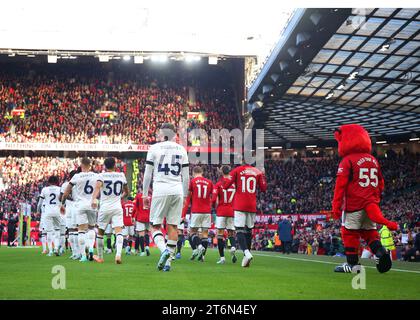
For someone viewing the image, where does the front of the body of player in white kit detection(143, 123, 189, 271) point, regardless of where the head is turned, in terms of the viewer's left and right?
facing away from the viewer

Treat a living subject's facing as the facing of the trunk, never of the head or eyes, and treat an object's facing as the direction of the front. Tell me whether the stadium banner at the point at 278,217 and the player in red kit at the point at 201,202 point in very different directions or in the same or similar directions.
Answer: very different directions

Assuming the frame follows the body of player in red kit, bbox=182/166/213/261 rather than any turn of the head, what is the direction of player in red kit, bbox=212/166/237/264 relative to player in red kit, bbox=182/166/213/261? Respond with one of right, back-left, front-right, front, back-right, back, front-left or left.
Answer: back-right

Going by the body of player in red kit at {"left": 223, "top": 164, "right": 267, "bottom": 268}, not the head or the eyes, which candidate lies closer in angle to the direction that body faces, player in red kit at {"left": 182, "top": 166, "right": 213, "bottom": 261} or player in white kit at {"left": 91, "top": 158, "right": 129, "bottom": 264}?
the player in red kit

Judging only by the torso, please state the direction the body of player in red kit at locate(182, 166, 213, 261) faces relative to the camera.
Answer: away from the camera

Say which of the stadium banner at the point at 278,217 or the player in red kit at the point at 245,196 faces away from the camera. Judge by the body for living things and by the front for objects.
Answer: the player in red kit

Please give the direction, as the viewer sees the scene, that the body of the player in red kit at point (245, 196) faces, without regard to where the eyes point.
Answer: away from the camera

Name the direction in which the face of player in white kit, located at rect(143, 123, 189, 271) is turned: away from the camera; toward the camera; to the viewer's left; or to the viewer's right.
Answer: away from the camera

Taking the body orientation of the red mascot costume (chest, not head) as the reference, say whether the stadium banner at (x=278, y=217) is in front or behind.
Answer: in front

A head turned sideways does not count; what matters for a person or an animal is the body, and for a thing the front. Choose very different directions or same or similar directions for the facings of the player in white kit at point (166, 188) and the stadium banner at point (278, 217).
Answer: very different directions

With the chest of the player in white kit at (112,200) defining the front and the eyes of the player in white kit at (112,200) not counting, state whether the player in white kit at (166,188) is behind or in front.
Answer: behind
